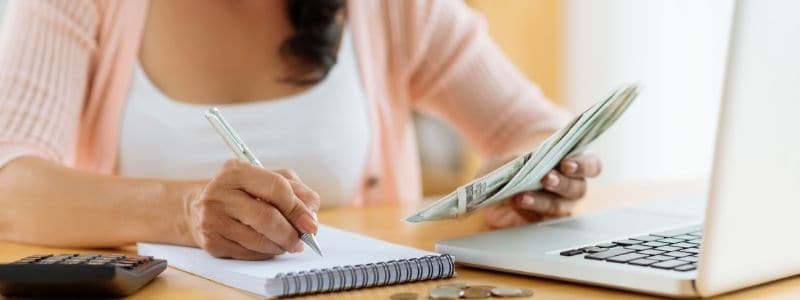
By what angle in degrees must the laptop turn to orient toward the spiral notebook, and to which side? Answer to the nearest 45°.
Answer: approximately 45° to its left

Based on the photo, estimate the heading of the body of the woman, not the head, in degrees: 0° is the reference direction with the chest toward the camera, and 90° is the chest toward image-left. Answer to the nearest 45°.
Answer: approximately 0°

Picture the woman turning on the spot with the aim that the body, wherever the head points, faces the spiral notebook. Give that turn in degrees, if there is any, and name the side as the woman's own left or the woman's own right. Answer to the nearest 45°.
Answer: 0° — they already face it

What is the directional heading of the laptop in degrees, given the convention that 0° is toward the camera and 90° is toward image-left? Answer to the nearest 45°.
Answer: approximately 135°

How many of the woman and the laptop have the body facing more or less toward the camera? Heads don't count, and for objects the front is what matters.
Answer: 1

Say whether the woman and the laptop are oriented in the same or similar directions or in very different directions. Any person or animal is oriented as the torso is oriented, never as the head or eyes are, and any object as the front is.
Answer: very different directions
